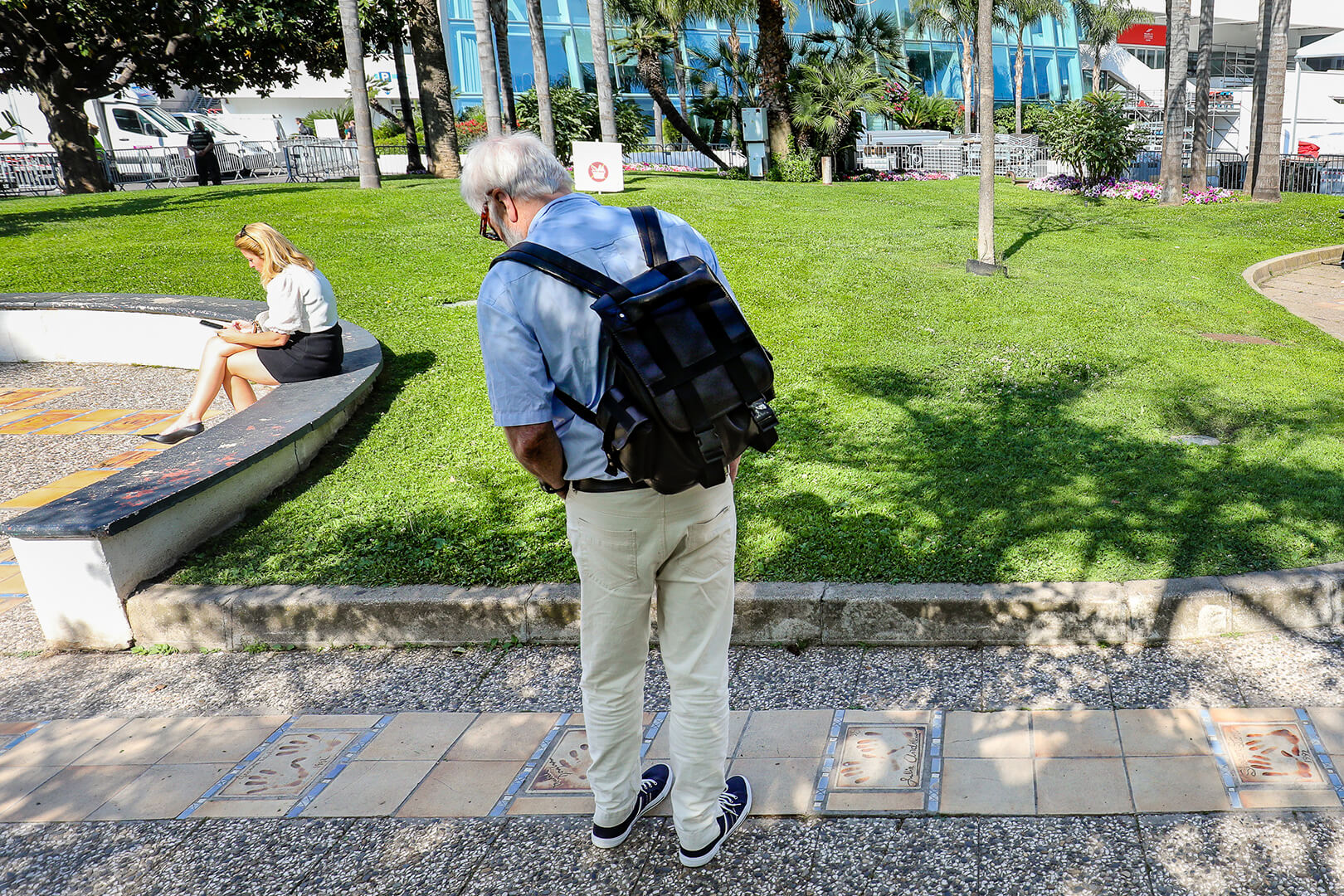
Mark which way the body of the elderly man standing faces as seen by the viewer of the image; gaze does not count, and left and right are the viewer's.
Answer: facing away from the viewer

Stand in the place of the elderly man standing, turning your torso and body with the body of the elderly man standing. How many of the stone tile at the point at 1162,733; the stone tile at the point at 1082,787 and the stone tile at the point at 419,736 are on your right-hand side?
2

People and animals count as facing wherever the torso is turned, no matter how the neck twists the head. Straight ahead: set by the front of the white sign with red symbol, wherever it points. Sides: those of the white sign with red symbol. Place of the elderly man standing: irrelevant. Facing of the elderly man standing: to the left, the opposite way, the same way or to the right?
the opposite way

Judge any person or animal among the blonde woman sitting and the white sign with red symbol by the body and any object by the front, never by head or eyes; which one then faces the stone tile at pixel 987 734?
the white sign with red symbol

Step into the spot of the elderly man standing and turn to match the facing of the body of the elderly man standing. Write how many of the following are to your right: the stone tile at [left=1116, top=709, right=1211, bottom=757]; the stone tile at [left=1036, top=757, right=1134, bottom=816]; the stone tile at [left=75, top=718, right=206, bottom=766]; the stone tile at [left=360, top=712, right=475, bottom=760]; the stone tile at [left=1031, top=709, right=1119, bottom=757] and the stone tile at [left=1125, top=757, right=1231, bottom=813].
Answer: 4

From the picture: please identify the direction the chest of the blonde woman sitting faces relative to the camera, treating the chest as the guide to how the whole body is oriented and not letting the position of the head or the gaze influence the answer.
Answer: to the viewer's left

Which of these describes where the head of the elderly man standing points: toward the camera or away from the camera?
away from the camera

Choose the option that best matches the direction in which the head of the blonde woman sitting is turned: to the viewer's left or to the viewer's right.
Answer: to the viewer's left

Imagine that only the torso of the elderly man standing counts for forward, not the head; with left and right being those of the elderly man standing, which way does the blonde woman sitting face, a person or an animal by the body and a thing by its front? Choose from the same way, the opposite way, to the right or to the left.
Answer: to the left

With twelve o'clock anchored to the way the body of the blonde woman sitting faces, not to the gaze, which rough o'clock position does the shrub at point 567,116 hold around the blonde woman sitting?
The shrub is roughly at 4 o'clock from the blonde woman sitting.

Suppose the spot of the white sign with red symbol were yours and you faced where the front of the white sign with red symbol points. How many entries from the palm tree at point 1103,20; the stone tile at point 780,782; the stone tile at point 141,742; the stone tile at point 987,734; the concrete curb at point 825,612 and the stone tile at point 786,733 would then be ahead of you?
5

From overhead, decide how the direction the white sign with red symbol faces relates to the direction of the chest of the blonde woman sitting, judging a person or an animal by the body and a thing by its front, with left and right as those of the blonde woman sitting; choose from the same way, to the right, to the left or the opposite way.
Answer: to the left
